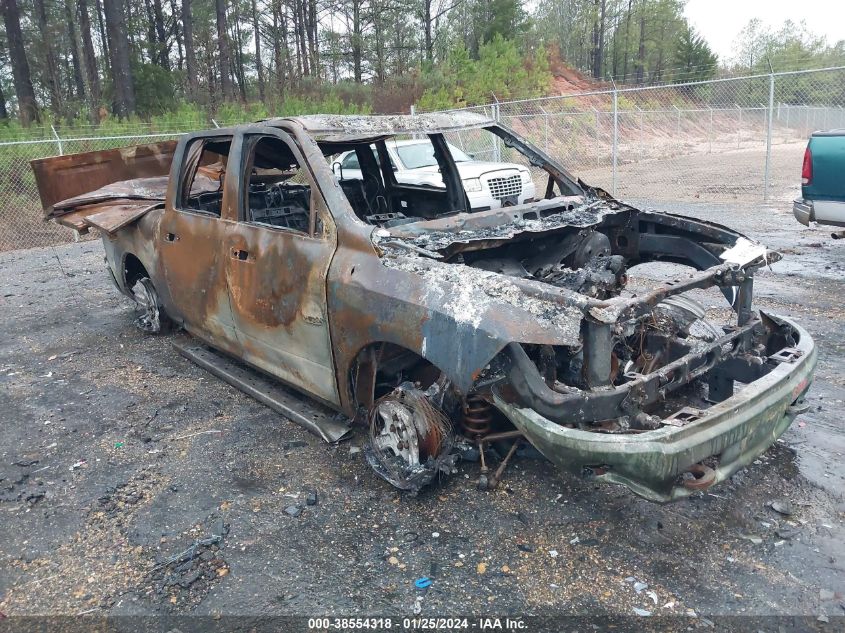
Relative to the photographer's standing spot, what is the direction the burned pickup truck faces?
facing the viewer and to the right of the viewer

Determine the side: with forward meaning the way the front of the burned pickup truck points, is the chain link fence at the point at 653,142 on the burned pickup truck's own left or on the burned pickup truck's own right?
on the burned pickup truck's own left
